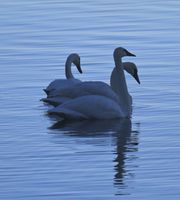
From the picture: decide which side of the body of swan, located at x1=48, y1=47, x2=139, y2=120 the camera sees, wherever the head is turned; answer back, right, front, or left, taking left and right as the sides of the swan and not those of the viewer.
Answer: right

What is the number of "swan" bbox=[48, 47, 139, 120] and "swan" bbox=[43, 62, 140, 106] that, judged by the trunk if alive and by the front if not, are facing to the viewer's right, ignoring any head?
2

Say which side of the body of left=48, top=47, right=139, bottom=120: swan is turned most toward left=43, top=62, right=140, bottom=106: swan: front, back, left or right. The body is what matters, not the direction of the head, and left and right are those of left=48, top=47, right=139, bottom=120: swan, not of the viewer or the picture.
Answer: left

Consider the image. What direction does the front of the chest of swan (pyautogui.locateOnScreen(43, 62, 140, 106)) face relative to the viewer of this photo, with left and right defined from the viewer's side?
facing to the right of the viewer

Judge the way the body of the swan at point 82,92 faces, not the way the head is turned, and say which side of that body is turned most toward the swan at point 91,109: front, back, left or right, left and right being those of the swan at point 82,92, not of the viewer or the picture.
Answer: right
